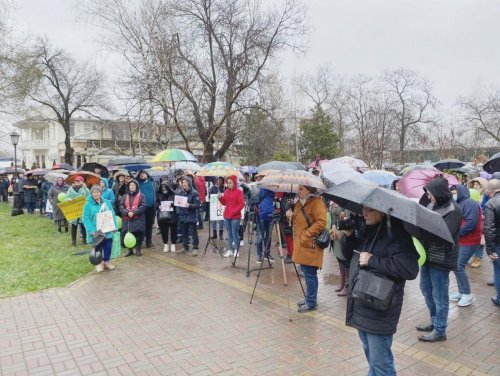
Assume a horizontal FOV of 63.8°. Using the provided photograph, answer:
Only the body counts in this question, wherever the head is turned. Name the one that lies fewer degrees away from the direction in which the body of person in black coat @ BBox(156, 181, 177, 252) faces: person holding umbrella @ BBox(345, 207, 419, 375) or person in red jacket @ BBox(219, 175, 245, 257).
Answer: the person holding umbrella

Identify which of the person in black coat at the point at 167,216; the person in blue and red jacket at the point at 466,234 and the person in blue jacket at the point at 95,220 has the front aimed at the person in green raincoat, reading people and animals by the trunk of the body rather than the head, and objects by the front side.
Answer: the person in blue and red jacket

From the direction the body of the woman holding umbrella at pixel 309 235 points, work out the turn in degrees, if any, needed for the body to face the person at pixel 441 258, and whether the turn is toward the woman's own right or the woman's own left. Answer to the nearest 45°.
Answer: approximately 135° to the woman's own left

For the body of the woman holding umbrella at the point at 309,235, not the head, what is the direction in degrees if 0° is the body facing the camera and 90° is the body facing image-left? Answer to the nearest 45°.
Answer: approximately 90°

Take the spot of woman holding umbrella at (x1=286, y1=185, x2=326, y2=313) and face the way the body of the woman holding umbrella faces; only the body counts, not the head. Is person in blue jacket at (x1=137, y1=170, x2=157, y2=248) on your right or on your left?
on your right

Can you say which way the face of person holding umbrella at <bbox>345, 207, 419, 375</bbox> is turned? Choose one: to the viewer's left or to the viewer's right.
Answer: to the viewer's left

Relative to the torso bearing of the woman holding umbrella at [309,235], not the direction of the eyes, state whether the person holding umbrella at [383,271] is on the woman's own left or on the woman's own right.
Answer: on the woman's own left

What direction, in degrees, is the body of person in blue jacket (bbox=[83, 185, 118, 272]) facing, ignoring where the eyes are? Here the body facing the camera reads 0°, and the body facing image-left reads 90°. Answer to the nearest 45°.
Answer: approximately 0°

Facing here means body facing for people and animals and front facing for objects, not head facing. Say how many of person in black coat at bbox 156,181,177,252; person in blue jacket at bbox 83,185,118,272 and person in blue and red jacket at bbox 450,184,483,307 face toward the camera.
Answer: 2

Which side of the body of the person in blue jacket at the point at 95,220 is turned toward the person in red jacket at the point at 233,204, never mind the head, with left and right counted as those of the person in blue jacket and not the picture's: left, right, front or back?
left
